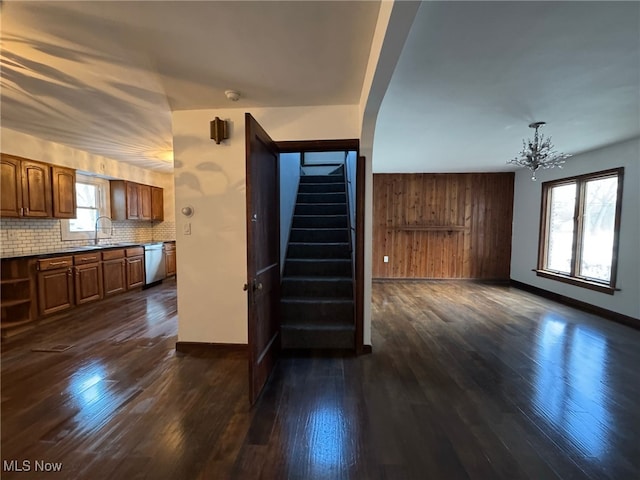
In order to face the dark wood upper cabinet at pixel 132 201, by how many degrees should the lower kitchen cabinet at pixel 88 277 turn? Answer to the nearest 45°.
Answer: approximately 90° to its left

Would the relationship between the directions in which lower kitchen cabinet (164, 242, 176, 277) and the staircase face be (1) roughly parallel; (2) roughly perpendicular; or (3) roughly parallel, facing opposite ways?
roughly perpendicular

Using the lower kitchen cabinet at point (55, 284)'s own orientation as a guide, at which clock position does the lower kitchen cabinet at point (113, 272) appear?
the lower kitchen cabinet at point (113, 272) is roughly at 9 o'clock from the lower kitchen cabinet at point (55, 284).

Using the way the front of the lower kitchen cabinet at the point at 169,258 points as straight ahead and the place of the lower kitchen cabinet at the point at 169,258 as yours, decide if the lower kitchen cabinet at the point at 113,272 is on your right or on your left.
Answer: on your right

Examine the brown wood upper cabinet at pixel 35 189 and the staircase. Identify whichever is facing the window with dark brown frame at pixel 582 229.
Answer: the brown wood upper cabinet

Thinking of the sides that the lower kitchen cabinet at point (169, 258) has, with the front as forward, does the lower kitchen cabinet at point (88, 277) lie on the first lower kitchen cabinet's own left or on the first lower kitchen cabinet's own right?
on the first lower kitchen cabinet's own right

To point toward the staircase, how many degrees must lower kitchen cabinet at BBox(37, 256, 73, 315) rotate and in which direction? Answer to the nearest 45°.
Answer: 0° — it already faces it

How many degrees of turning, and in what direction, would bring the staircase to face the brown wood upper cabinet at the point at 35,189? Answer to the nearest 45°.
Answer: approximately 90° to its right

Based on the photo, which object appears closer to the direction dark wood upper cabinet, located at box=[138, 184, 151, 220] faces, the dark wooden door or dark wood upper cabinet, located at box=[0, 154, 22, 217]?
the dark wooden door
